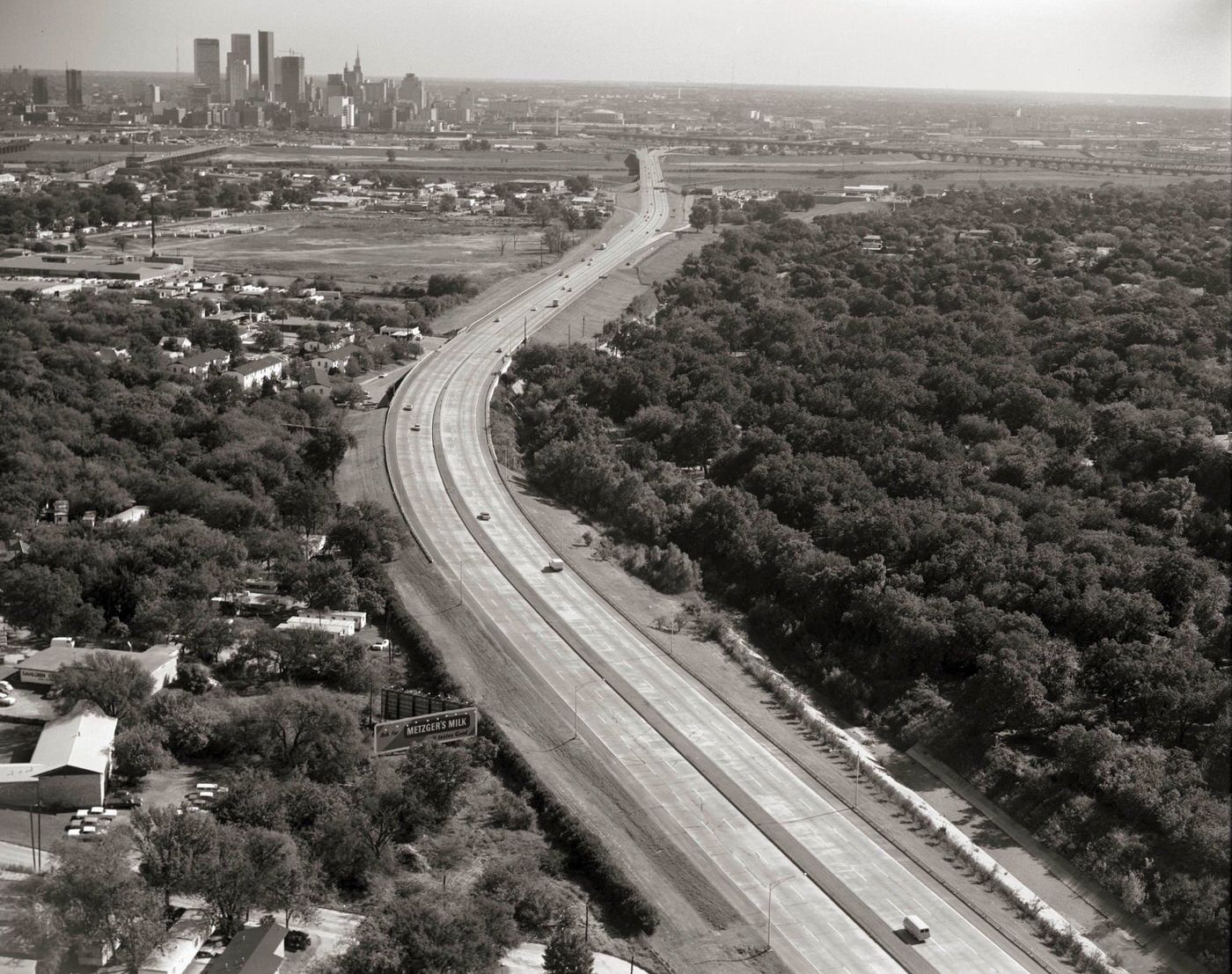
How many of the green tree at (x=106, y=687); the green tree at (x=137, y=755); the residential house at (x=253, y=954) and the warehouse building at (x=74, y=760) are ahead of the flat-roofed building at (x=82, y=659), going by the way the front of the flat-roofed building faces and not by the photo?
4

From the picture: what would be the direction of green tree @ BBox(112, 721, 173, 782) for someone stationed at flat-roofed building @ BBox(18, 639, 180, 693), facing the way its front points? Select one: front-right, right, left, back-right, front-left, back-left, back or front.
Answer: front

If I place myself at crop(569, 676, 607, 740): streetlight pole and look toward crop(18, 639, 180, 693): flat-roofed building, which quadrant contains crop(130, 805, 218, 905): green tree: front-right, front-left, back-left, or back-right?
front-left

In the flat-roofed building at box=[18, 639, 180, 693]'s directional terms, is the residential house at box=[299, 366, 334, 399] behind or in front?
behind

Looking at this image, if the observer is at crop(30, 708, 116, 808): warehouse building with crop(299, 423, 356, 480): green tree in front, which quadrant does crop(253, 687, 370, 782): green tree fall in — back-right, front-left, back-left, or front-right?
front-right

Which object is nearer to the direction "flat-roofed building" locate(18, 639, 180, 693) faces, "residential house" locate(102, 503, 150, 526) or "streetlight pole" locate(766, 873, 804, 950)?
the streetlight pole

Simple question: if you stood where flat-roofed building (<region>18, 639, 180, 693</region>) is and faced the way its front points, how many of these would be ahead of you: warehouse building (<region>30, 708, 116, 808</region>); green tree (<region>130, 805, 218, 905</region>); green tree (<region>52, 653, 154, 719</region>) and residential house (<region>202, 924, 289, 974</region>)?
4

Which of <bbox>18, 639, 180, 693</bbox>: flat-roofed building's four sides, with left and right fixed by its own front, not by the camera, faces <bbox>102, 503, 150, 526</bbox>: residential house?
back

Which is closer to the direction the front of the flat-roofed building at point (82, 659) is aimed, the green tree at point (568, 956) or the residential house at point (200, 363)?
the green tree

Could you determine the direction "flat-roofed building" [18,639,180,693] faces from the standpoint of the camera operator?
facing the viewer

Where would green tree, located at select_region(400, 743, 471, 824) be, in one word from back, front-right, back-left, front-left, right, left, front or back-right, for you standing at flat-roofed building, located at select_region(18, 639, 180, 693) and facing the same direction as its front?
front-left

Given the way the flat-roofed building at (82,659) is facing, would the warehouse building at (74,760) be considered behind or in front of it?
in front

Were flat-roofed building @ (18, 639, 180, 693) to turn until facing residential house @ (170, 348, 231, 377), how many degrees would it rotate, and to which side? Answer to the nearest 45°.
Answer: approximately 180°

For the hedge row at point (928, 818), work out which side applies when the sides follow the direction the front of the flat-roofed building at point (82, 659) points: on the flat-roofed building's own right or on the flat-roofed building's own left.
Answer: on the flat-roofed building's own left

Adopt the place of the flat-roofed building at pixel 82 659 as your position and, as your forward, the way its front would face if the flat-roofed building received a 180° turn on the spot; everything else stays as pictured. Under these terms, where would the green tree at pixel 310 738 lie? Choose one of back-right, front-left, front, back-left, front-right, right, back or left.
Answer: back-right

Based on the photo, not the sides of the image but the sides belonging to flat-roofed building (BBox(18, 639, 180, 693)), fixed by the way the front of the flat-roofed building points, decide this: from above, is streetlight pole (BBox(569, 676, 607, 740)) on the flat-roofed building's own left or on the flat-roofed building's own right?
on the flat-roofed building's own left

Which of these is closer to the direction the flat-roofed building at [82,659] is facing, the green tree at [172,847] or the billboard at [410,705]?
the green tree

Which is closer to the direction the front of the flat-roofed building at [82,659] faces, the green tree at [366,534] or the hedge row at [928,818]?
the hedge row

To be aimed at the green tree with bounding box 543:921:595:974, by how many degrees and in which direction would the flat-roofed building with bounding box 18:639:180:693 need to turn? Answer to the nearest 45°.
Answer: approximately 45° to its left

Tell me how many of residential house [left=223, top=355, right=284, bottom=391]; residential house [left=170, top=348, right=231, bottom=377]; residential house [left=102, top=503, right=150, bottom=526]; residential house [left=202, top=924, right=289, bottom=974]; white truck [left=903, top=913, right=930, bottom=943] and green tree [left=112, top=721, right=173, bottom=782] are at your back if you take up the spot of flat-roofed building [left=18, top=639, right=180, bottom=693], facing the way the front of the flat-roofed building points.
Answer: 3
